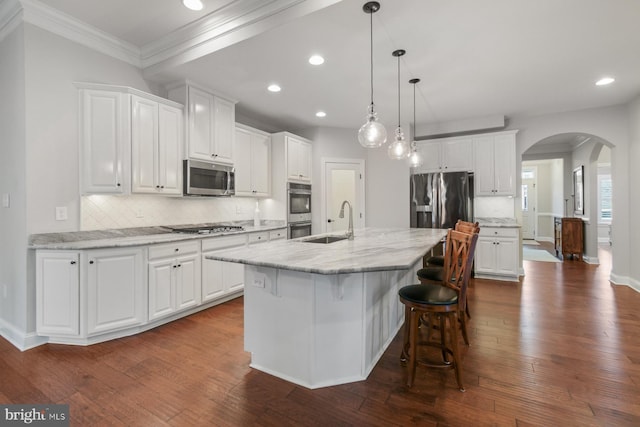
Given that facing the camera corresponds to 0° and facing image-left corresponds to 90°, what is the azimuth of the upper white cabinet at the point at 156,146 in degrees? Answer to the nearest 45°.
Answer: approximately 315°

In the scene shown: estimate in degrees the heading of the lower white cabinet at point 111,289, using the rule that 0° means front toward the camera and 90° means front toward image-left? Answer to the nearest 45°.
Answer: approximately 315°

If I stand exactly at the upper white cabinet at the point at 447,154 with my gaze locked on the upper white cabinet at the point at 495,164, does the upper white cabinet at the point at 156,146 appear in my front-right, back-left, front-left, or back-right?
back-right

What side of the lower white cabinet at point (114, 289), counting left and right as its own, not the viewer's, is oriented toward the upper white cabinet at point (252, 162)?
left

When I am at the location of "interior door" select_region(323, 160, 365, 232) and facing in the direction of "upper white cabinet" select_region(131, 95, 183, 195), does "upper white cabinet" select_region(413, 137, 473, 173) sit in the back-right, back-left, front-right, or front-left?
back-left

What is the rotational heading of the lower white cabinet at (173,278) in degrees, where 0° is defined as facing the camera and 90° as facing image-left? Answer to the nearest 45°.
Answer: approximately 315°
